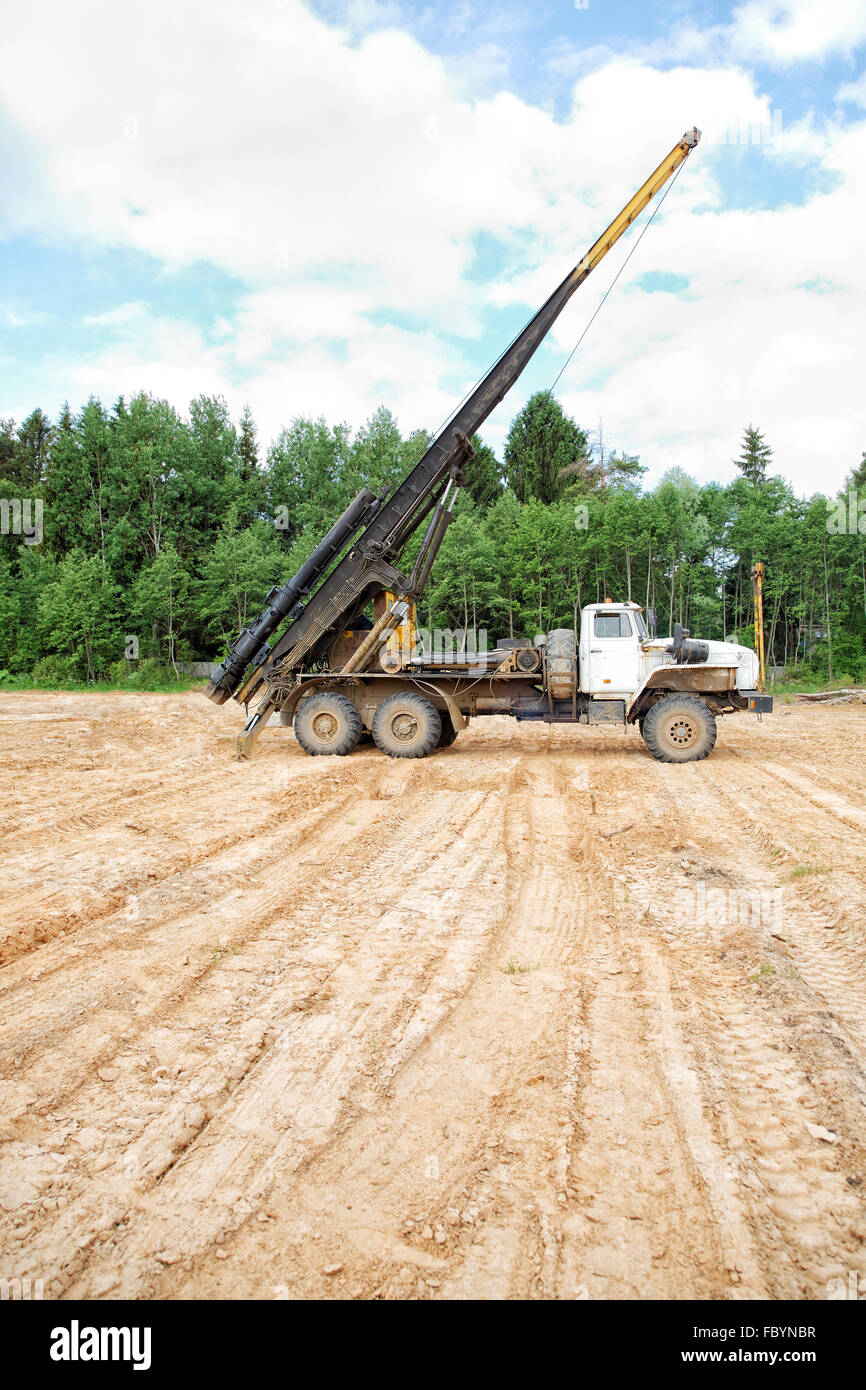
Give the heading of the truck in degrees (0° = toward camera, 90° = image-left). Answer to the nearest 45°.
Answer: approximately 270°

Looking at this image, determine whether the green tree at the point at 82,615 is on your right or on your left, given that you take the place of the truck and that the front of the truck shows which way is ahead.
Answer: on your left

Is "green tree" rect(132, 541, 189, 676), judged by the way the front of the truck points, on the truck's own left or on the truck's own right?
on the truck's own left

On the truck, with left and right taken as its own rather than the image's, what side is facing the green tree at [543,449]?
left
